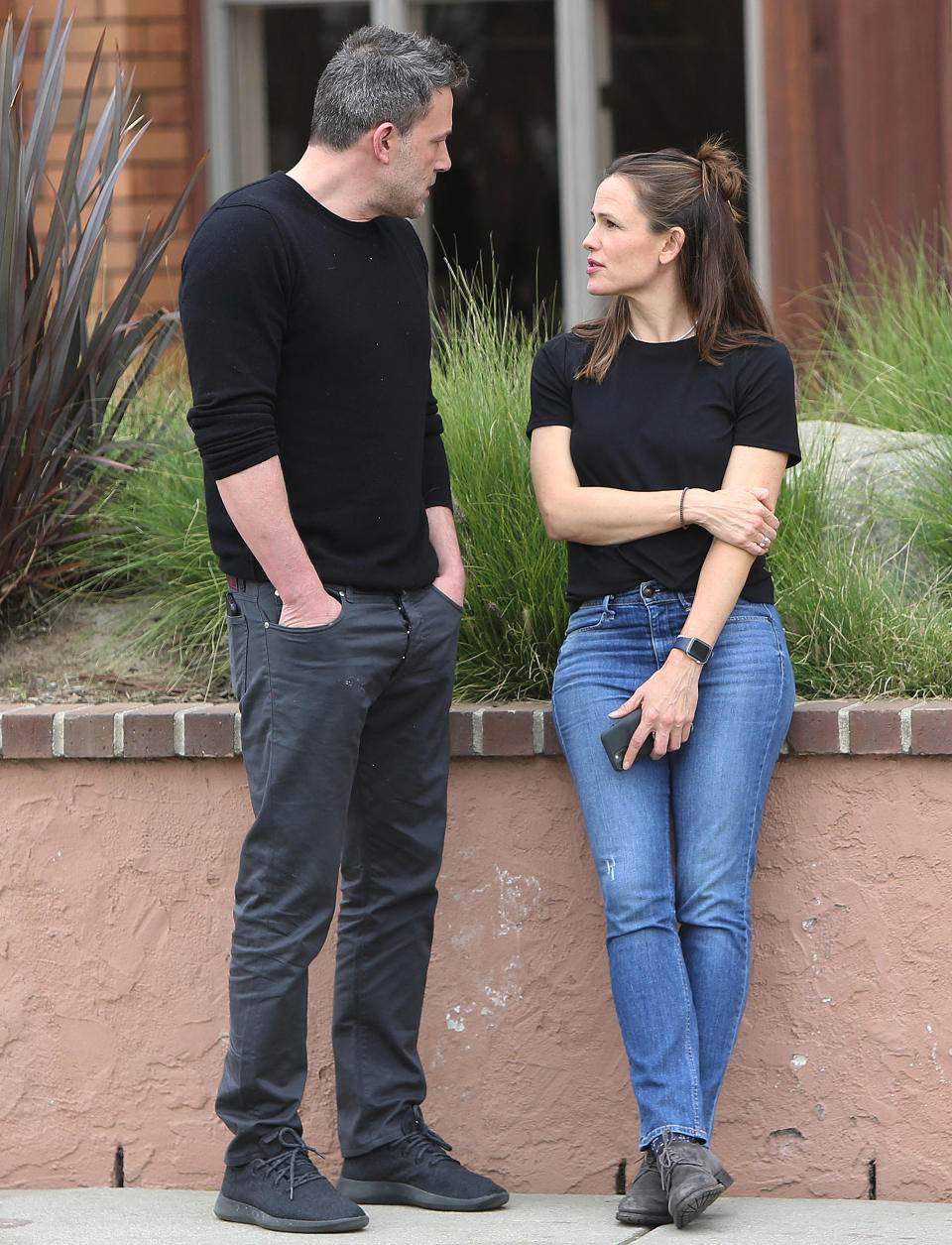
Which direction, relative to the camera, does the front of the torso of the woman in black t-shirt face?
toward the camera

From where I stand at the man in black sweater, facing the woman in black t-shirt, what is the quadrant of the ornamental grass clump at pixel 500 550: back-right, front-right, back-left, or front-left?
front-left

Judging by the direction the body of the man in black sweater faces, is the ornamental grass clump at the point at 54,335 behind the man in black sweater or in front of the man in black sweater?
behind

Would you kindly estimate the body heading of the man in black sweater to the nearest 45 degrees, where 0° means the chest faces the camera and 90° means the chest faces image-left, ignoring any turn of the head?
approximately 315°

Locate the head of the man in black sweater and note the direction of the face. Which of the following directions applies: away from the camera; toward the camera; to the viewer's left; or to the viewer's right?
to the viewer's right

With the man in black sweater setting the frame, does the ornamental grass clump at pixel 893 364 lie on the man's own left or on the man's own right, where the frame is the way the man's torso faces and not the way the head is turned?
on the man's own left

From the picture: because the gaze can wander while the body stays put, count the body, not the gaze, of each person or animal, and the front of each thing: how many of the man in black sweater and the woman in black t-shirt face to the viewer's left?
0

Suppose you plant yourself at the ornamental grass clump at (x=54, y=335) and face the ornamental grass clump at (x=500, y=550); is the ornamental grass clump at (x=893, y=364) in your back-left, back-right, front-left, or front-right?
front-left

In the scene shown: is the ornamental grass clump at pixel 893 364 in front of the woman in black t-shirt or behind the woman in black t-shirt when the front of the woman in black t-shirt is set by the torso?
behind
